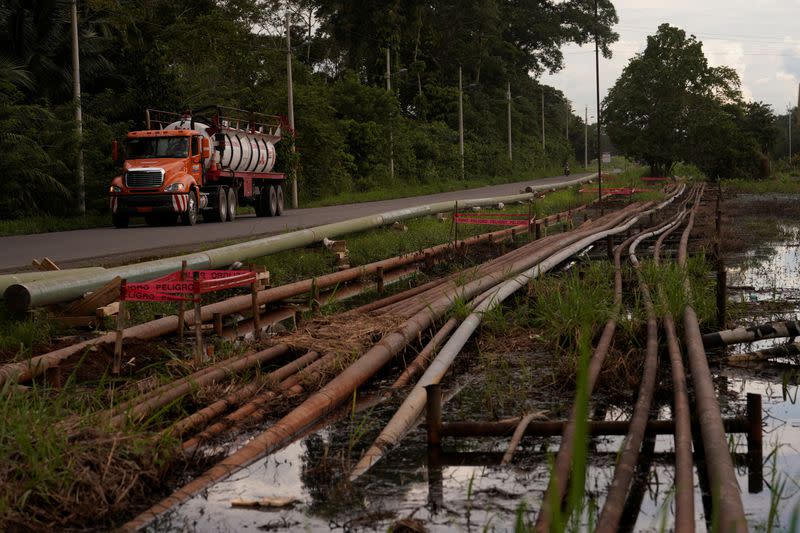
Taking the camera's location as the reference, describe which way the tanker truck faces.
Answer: facing the viewer and to the left of the viewer

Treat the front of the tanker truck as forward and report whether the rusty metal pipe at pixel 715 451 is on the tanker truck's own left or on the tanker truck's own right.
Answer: on the tanker truck's own left

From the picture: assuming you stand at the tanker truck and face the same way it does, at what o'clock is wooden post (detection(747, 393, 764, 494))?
The wooden post is roughly at 10 o'clock from the tanker truck.

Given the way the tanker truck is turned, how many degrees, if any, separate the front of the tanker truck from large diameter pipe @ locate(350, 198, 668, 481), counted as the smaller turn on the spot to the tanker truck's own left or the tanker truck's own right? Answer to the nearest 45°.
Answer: approximately 45° to the tanker truck's own left

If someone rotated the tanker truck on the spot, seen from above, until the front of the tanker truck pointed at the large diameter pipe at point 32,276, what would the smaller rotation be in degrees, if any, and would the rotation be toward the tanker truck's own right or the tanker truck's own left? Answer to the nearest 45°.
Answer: approximately 45° to the tanker truck's own left

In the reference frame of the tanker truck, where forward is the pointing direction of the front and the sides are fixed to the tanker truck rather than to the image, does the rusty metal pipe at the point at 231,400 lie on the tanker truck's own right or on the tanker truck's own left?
on the tanker truck's own left

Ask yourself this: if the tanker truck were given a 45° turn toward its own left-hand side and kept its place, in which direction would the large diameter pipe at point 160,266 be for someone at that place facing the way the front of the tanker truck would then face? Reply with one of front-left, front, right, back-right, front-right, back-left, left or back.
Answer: front

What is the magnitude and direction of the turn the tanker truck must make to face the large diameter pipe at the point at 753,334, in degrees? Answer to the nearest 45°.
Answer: approximately 45° to its left

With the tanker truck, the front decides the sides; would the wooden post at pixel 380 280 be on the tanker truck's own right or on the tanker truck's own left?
on the tanker truck's own left

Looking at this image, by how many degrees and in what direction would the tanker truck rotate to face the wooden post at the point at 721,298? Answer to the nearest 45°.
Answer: approximately 45° to its left
